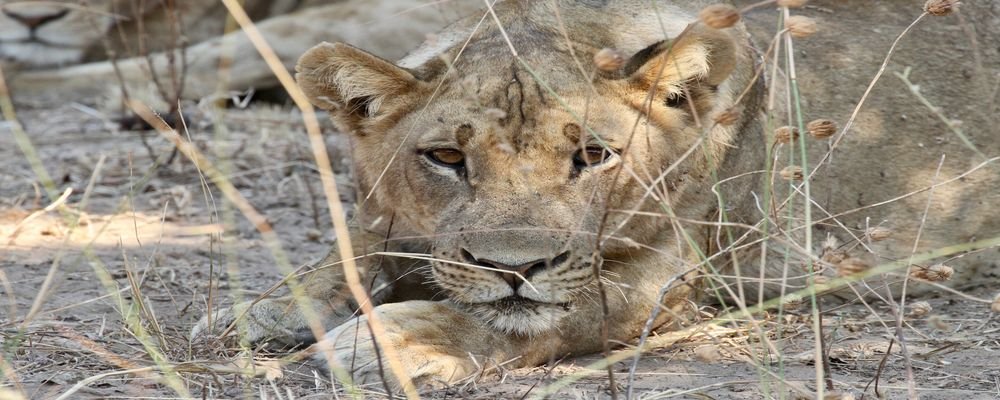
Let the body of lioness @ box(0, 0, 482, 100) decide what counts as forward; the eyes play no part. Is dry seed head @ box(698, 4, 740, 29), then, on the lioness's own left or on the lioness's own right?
on the lioness's own left

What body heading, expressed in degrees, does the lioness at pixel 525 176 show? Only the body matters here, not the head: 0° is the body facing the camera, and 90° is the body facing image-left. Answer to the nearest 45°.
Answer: approximately 0°

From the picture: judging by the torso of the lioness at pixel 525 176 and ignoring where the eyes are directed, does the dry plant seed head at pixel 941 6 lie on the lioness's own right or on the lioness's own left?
on the lioness's own left

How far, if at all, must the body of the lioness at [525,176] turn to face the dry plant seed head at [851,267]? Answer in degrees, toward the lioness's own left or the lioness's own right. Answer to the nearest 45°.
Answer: approximately 45° to the lioness's own left

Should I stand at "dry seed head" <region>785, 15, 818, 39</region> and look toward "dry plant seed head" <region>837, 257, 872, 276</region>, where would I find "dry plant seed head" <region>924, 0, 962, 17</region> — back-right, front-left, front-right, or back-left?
back-left
